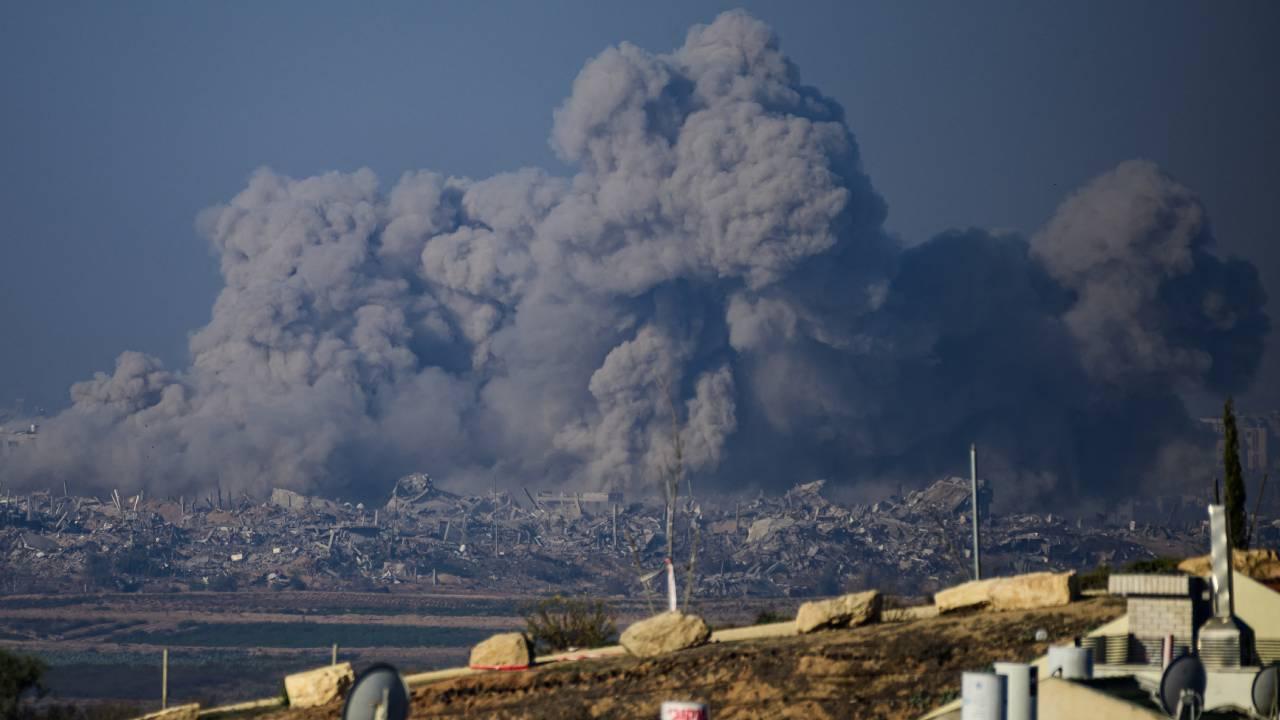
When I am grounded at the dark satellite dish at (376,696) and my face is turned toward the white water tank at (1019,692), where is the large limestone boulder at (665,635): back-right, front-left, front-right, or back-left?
front-left

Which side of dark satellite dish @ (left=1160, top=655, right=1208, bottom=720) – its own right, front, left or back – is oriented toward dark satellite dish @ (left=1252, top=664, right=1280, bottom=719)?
right

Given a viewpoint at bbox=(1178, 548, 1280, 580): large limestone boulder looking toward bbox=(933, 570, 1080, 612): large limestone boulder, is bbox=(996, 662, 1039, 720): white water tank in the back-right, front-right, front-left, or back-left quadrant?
front-left

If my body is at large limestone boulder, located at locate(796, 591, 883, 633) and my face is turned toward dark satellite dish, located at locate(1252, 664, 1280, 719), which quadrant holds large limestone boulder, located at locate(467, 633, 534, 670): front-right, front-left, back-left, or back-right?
back-right

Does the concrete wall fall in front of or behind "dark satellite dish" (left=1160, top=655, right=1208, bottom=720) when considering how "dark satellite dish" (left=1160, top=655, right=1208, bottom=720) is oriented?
in front

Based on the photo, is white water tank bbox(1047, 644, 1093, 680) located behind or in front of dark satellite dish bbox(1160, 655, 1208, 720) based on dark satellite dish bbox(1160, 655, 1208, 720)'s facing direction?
in front

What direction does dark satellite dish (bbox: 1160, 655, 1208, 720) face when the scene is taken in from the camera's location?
facing away from the viewer and to the left of the viewer

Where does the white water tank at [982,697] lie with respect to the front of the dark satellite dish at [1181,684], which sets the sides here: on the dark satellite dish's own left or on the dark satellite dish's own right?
on the dark satellite dish's own left

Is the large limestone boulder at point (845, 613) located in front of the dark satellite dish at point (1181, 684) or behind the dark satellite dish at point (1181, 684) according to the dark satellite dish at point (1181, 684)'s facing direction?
in front

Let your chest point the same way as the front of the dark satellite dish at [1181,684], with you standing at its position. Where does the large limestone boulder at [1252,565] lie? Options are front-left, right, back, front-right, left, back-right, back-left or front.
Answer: front-right

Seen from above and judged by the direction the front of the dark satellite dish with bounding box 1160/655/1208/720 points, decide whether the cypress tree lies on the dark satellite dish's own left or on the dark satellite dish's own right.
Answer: on the dark satellite dish's own right

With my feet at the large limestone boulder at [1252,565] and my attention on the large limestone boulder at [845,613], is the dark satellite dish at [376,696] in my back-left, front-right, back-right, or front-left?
front-left

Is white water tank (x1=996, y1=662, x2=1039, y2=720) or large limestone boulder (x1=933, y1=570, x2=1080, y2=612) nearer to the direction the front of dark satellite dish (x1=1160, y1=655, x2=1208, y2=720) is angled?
the large limestone boulder
